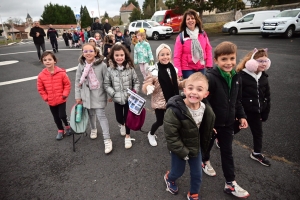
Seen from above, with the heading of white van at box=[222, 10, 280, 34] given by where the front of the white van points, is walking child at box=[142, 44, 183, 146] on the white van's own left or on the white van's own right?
on the white van's own left

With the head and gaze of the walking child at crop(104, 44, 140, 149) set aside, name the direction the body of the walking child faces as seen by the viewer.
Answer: toward the camera

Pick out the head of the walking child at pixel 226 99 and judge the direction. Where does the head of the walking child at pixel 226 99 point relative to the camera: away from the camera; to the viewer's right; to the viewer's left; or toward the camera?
toward the camera

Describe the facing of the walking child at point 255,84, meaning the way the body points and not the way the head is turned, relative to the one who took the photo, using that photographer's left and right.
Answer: facing the viewer and to the right of the viewer

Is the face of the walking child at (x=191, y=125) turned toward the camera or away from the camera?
toward the camera

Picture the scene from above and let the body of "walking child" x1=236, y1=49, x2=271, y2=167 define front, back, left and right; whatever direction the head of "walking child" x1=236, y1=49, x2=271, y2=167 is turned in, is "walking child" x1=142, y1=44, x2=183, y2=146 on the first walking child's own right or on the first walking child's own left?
on the first walking child's own right

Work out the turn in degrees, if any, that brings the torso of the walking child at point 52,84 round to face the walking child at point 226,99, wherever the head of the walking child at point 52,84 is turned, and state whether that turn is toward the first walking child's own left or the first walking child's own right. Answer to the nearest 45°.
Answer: approximately 45° to the first walking child's own left

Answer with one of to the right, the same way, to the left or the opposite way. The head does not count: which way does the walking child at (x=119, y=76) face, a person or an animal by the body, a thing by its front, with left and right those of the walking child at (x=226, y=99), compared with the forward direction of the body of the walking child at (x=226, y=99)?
the same way

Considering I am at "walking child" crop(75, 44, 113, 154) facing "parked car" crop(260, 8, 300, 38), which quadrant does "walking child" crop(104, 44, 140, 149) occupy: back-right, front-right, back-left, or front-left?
front-right

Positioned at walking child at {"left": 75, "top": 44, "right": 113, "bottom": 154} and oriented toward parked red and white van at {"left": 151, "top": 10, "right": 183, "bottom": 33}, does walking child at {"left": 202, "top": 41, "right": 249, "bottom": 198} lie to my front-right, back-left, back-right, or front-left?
back-right

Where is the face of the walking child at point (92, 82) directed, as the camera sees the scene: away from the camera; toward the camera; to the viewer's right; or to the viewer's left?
toward the camera

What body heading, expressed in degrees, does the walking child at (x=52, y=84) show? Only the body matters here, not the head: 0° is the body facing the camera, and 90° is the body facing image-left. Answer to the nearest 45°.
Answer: approximately 0°

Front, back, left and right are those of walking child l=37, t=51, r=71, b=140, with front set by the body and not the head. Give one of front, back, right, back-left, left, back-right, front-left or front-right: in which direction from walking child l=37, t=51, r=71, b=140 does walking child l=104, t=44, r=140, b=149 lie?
front-left

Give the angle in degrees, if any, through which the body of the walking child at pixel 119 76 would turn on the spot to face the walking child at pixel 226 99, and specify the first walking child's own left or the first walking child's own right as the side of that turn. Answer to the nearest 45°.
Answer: approximately 45° to the first walking child's own left

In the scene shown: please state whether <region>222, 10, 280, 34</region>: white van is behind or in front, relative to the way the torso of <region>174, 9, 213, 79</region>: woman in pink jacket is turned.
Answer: behind

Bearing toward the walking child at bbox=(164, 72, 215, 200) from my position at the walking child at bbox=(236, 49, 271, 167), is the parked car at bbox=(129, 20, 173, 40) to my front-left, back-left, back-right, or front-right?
back-right

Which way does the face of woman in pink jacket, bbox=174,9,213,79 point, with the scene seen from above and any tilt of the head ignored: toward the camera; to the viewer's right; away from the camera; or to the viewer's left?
toward the camera

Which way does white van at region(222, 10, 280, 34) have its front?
to the viewer's left

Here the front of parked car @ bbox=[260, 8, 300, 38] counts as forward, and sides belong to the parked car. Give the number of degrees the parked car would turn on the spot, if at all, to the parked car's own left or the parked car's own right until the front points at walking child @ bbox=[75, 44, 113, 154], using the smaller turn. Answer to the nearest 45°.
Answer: approximately 45° to the parked car's own left

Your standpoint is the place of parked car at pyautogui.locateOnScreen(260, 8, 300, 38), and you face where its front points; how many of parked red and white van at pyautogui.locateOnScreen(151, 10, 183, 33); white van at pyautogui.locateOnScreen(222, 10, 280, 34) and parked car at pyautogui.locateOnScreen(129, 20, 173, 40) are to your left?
0

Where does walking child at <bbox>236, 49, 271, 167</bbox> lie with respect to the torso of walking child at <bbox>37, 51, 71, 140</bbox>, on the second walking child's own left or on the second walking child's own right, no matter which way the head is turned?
on the second walking child's own left
